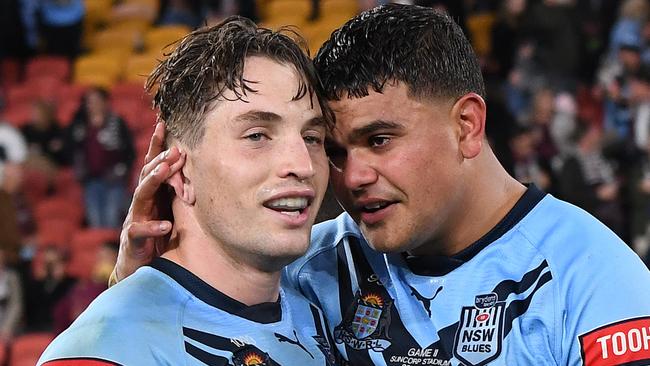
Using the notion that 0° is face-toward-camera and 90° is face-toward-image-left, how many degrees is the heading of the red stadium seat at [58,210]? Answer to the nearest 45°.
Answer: approximately 0°

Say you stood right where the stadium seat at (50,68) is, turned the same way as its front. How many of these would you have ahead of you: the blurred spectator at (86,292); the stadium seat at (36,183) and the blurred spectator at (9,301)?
3

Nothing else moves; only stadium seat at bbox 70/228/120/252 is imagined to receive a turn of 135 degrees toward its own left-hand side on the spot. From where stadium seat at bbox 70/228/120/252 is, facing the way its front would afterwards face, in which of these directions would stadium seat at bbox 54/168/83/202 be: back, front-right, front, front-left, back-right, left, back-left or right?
front-left

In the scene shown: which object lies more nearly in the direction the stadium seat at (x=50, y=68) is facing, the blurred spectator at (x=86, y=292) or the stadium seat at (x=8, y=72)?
the blurred spectator

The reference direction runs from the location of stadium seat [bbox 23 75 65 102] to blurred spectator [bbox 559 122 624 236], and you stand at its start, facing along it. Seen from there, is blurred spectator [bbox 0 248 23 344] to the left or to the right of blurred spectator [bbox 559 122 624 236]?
right

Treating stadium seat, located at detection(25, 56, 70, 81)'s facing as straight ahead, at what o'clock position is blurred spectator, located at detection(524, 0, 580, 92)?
The blurred spectator is roughly at 10 o'clock from the stadium seat.
